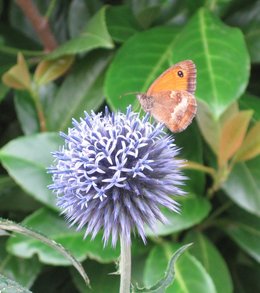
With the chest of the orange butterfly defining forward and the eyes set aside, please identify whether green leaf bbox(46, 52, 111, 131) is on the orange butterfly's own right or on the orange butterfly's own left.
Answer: on the orange butterfly's own right

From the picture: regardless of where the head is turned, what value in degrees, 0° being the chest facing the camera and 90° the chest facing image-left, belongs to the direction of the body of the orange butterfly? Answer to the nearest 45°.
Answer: approximately 90°
